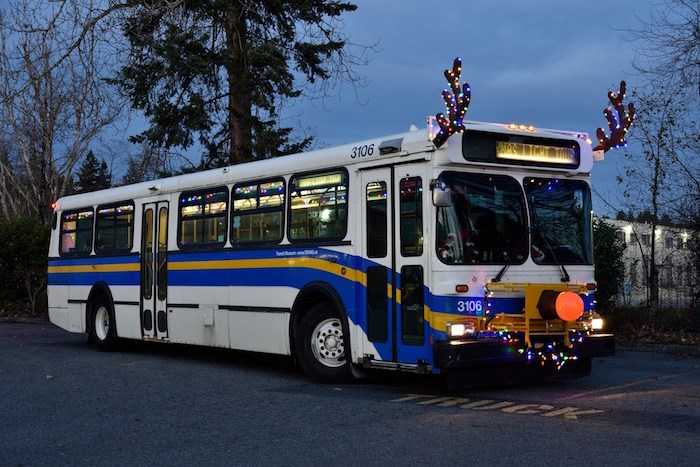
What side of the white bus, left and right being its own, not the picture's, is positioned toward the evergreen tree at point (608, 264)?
left

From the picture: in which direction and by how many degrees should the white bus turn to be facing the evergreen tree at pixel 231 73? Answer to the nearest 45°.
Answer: approximately 135° to its left

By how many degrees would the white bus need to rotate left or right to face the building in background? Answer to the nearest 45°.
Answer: approximately 90° to its left

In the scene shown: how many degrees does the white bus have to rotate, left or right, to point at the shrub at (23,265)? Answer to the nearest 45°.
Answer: approximately 180°
